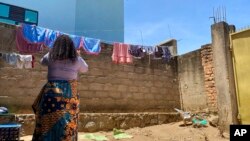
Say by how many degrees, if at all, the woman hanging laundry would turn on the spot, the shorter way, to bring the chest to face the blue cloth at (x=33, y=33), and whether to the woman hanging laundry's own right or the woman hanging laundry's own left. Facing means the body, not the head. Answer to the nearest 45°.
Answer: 0° — they already face it

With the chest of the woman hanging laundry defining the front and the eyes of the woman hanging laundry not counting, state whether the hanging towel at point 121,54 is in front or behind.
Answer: in front

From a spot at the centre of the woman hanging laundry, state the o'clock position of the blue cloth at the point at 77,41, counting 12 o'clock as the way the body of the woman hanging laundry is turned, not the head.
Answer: The blue cloth is roughly at 12 o'clock from the woman hanging laundry.

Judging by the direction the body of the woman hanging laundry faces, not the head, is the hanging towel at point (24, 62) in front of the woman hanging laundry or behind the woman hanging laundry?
in front

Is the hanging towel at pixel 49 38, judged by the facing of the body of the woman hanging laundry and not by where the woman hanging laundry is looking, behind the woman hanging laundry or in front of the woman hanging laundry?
in front

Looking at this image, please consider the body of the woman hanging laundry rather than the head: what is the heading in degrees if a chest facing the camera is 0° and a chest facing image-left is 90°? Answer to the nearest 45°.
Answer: approximately 180°

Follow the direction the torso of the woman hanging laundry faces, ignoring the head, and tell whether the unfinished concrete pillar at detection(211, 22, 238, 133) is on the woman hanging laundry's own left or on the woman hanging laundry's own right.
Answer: on the woman hanging laundry's own right
